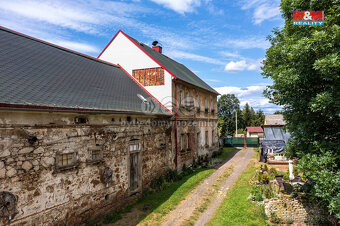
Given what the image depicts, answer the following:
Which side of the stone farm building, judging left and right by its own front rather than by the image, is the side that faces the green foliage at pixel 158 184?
left

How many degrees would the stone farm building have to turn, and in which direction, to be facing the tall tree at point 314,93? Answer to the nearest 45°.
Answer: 0° — it already faces it

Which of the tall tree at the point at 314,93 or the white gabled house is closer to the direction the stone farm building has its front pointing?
the tall tree

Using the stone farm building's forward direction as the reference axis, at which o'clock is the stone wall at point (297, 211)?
The stone wall is roughly at 11 o'clock from the stone farm building.

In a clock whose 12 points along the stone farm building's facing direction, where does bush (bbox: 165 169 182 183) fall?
The bush is roughly at 9 o'clock from the stone farm building.

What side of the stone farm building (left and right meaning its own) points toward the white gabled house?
left

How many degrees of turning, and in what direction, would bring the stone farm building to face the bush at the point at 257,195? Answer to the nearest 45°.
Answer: approximately 45° to its left

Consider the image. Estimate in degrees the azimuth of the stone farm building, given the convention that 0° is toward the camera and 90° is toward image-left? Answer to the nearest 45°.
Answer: approximately 315°
